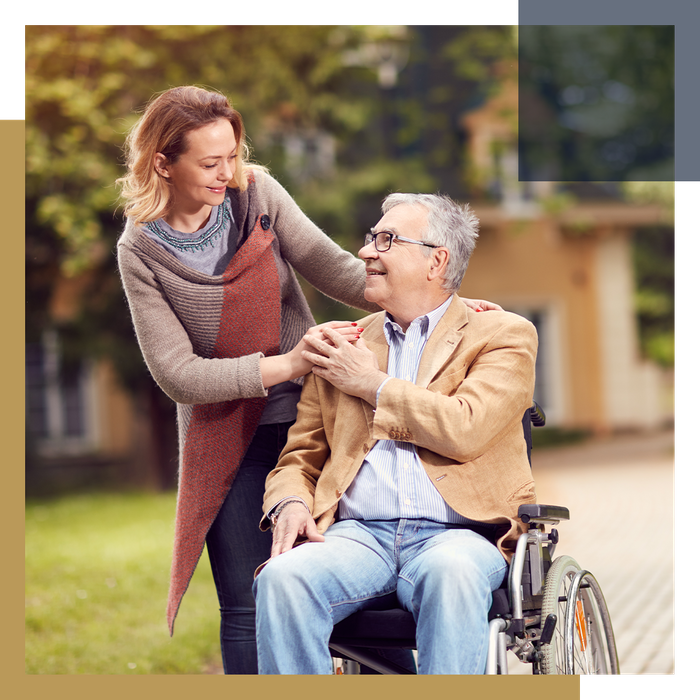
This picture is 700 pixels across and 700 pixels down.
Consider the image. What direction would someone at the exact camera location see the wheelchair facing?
facing the viewer and to the left of the viewer

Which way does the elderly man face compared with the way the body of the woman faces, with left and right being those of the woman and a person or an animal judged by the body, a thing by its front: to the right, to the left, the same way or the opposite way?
to the right

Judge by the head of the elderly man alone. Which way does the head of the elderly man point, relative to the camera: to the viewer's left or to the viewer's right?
to the viewer's left

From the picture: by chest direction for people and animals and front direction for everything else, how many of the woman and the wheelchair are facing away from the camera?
0

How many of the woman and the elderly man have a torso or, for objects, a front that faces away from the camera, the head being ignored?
0

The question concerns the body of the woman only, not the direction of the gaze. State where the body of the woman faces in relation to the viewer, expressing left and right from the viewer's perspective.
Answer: facing the viewer and to the right of the viewer

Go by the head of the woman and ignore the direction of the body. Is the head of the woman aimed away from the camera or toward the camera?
toward the camera

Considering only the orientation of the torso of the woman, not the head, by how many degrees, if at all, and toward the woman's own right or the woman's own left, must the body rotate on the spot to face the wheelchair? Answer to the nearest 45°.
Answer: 0° — they already face it
